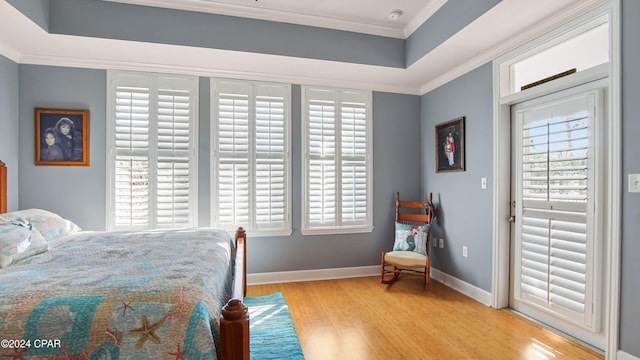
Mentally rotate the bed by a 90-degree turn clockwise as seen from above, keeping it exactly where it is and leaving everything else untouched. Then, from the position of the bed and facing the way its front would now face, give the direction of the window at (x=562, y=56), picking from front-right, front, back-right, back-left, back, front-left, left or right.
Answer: left

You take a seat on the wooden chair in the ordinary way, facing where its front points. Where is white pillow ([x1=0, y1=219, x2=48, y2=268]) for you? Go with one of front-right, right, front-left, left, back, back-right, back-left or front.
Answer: front

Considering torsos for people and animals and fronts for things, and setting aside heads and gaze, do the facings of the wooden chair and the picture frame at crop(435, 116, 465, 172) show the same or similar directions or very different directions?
same or similar directions

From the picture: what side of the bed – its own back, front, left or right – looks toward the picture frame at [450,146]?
front

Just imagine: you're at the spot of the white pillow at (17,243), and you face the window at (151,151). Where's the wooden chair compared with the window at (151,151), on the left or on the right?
right

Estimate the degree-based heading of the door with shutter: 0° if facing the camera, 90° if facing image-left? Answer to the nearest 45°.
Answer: approximately 45°

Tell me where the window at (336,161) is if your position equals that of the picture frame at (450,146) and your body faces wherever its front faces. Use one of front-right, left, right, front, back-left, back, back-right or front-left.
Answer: front-right

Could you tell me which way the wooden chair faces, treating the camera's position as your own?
facing the viewer and to the left of the viewer

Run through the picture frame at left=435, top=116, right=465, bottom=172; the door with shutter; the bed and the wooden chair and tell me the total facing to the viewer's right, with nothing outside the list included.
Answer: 1

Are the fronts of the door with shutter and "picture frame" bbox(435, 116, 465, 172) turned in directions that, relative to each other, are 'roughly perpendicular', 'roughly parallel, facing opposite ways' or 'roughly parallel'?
roughly parallel

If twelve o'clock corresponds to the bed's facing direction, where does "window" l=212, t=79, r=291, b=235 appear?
The window is roughly at 10 o'clock from the bed.

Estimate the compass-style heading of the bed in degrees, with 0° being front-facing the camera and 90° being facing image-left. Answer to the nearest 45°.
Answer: approximately 270°

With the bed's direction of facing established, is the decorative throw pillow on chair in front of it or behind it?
in front

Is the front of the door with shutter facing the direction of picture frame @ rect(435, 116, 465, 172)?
no
